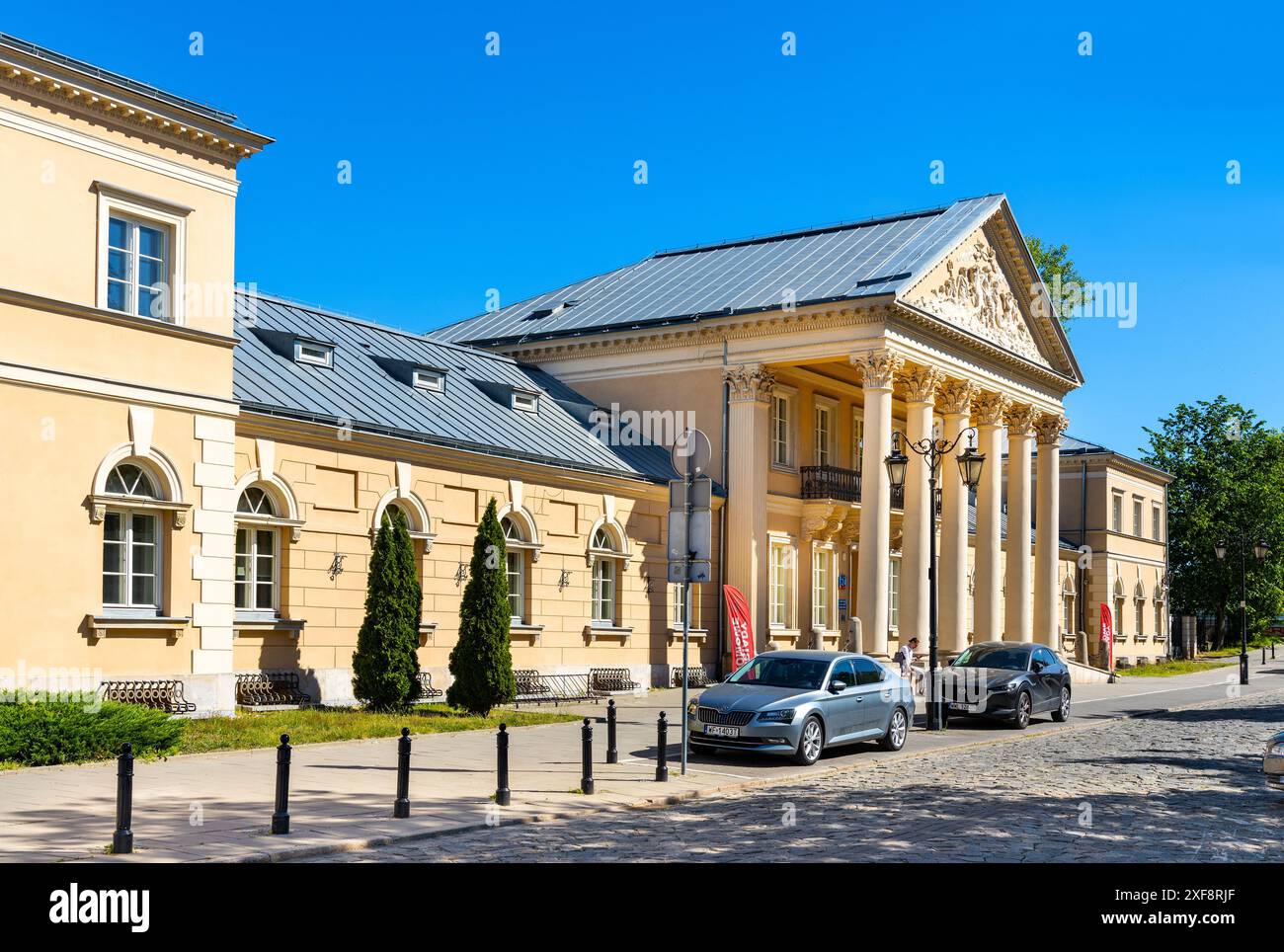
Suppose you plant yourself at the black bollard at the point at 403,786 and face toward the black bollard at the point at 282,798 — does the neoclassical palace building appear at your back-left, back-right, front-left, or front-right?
back-right

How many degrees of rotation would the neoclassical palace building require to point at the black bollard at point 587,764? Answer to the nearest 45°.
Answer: approximately 45° to its right

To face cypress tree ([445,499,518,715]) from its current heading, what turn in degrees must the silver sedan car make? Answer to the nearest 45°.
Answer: approximately 90° to its right

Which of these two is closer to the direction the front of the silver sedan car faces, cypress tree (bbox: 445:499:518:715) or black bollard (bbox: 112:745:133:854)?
the black bollard

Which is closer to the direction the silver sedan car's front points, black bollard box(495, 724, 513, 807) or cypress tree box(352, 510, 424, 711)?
the black bollard

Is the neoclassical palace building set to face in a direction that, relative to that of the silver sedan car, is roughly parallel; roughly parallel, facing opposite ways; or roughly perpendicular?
roughly perpendicular

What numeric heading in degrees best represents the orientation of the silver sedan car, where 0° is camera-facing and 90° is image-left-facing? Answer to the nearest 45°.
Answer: approximately 45°

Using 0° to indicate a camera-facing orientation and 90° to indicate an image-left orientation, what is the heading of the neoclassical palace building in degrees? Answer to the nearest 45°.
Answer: approximately 315°

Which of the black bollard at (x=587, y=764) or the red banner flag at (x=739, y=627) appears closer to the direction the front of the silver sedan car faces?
the black bollard
